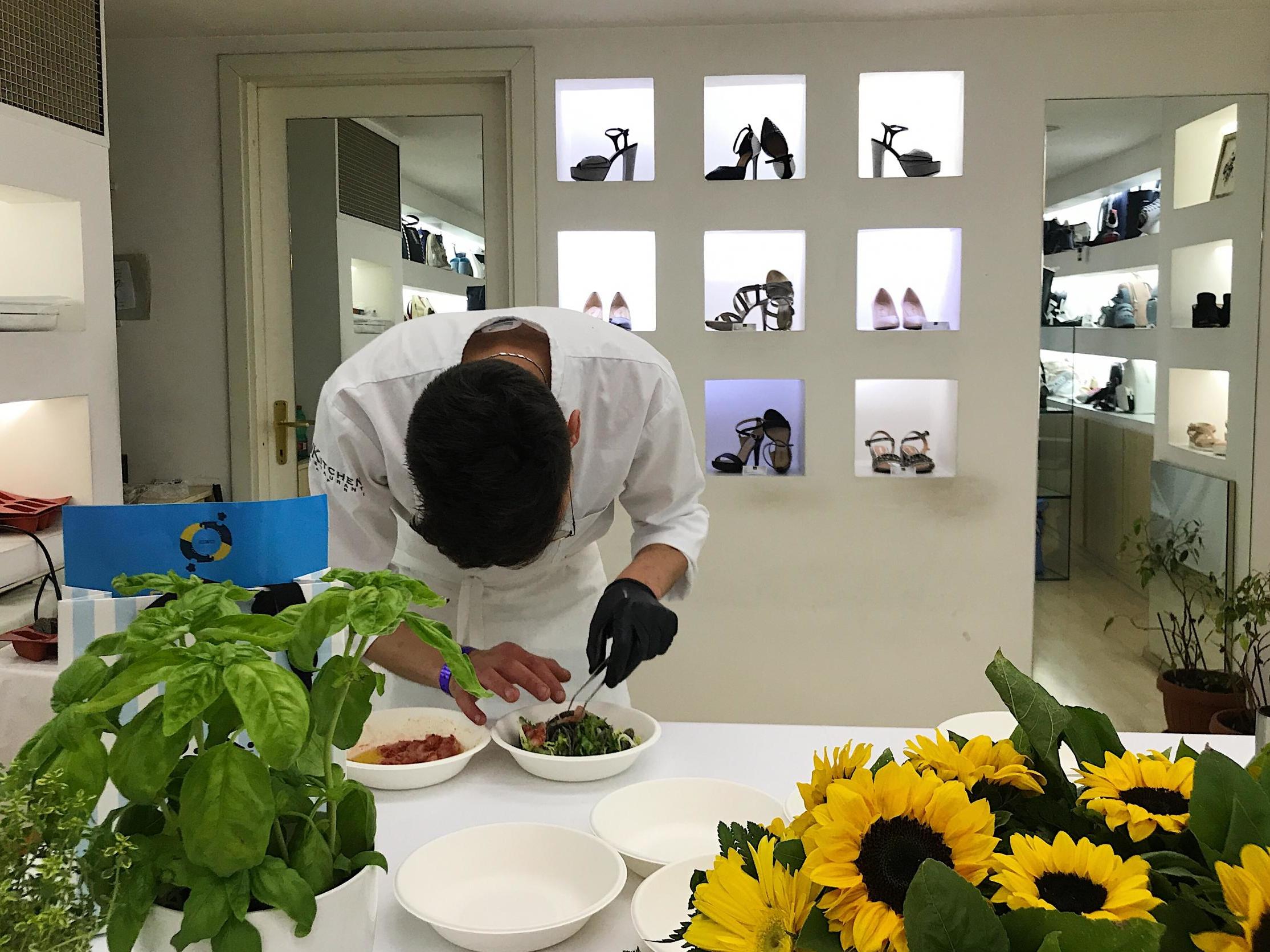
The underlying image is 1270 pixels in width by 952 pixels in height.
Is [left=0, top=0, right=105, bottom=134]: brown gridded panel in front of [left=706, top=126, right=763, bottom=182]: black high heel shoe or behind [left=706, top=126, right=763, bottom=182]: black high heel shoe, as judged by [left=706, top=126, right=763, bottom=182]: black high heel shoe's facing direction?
in front

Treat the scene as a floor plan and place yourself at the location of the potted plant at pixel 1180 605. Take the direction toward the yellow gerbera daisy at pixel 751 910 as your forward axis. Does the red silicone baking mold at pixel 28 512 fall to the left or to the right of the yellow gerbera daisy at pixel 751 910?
right

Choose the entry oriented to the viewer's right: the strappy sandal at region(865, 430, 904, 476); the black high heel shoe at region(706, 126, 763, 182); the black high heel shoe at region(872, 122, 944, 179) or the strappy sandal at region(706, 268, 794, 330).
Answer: the black high heel shoe at region(872, 122, 944, 179)

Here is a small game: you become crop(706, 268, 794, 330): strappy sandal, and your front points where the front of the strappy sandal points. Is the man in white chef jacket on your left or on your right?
on your left

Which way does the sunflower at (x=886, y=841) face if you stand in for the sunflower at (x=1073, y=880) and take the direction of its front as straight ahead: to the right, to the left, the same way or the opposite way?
the same way

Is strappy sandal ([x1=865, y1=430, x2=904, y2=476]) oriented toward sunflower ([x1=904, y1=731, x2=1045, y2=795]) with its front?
yes

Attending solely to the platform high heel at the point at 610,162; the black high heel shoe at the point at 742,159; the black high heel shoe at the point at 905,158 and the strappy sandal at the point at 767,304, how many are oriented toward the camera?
0

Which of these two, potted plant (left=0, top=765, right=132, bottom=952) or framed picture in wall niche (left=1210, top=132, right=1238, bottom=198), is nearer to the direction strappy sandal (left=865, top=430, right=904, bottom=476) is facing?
the potted plant

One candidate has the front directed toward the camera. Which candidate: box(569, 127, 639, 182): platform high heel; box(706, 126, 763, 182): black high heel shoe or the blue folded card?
the blue folded card

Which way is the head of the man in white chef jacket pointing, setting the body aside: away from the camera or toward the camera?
toward the camera

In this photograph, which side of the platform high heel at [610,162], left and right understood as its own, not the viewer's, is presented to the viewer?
left

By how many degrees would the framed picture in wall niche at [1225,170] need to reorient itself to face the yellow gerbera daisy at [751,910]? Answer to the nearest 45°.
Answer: approximately 45° to its left

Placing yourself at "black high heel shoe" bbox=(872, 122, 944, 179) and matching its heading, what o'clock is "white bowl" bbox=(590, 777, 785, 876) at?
The white bowl is roughly at 3 o'clock from the black high heel shoe.

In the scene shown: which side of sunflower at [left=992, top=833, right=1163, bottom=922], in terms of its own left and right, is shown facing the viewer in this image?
front

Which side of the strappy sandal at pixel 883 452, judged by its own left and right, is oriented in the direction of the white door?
right

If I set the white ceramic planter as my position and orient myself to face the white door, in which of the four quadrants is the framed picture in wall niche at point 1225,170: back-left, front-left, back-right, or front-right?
front-right

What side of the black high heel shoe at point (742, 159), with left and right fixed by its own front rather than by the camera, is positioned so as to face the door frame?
front

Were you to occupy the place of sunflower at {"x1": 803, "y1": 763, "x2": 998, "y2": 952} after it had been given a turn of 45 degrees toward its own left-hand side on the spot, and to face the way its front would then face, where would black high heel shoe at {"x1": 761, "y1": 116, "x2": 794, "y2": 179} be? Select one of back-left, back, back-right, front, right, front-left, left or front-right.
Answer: back-left

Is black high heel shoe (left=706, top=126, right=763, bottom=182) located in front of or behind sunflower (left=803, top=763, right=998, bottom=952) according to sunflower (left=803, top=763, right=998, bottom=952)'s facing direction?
behind

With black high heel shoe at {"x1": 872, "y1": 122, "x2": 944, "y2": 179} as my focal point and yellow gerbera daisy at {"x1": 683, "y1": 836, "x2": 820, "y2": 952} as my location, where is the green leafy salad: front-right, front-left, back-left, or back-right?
front-left

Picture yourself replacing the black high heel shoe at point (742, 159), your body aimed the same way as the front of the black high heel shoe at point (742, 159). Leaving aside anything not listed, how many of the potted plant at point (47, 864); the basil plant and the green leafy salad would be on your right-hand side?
0
